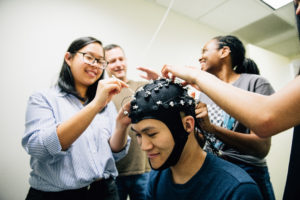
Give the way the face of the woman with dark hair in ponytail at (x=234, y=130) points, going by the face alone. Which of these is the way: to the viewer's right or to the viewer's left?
to the viewer's left

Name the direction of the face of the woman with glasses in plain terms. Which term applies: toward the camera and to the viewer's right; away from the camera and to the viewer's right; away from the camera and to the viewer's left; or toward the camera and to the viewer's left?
toward the camera and to the viewer's right

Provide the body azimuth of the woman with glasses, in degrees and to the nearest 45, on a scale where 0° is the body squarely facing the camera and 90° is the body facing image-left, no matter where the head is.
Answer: approximately 315°

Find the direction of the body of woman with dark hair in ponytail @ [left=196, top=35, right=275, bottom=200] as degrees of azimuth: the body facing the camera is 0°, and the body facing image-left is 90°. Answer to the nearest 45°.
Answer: approximately 45°
